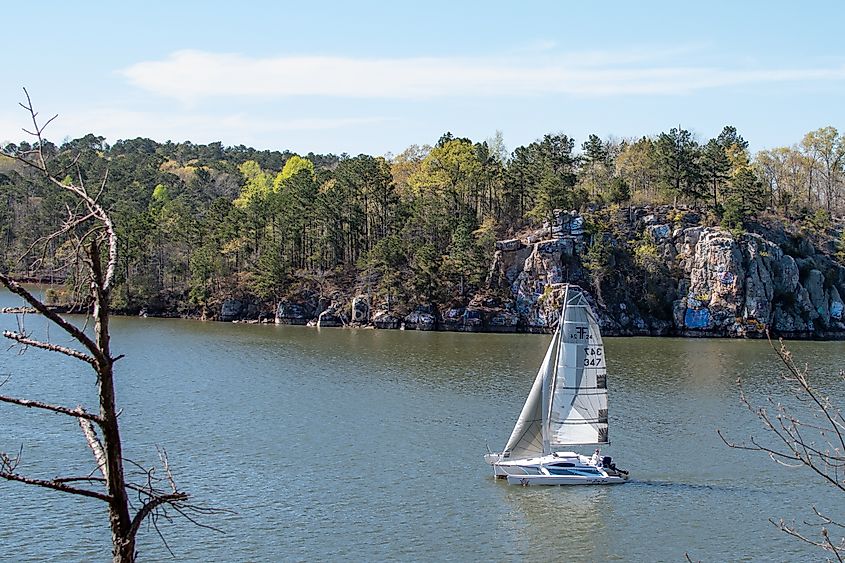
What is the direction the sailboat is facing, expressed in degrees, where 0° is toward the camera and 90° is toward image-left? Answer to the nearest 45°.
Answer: approximately 90°
